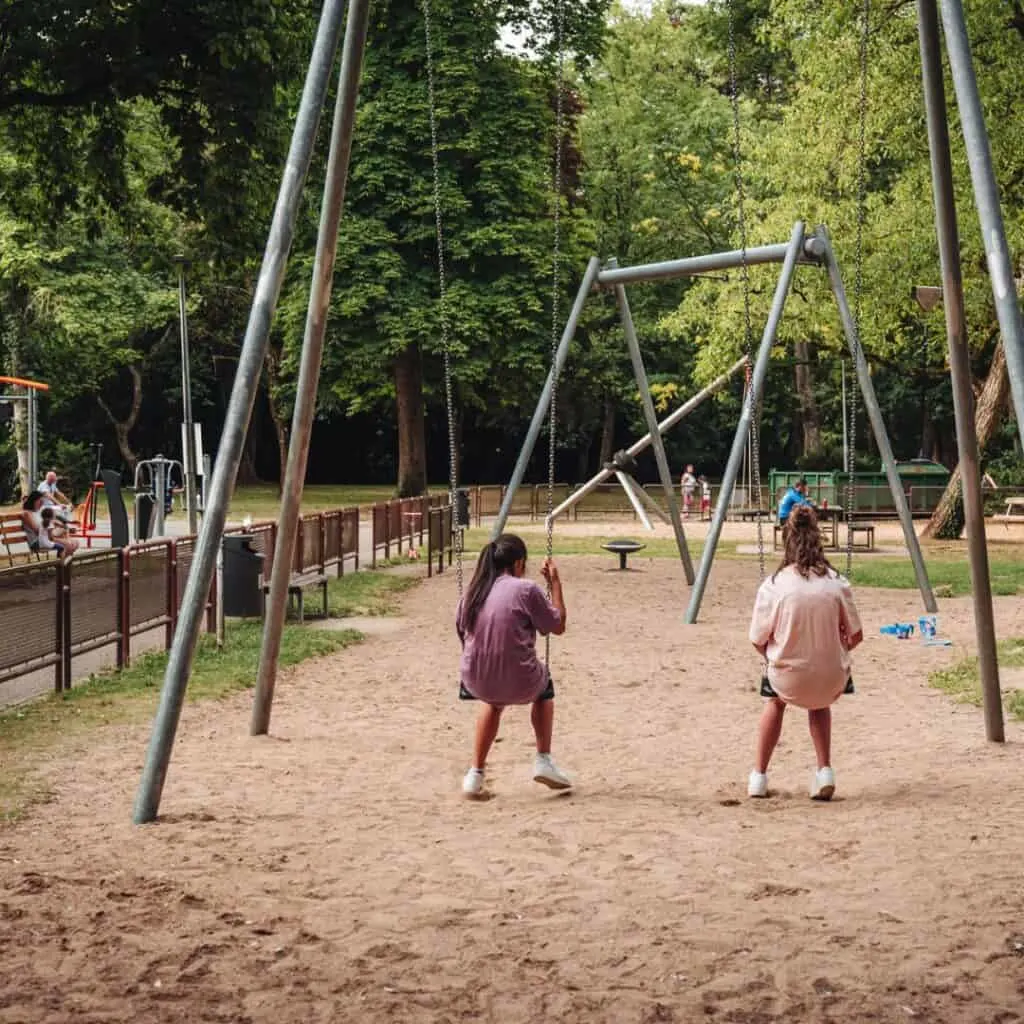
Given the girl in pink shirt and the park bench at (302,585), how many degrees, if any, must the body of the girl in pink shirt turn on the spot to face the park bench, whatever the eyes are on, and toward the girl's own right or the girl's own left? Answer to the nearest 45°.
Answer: approximately 45° to the girl's own left

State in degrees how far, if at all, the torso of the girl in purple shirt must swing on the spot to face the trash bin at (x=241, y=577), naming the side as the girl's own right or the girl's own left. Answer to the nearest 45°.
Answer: approximately 45° to the girl's own left

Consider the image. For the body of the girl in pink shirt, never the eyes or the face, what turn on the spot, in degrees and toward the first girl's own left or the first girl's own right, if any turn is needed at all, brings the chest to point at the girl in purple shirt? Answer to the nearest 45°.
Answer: approximately 90° to the first girl's own left

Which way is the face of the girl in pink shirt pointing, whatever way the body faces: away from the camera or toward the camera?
away from the camera

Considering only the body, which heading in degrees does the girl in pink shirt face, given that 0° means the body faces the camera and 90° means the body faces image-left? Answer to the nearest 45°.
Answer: approximately 180°

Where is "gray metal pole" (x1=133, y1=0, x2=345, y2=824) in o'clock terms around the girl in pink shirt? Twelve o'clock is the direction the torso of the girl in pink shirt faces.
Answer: The gray metal pole is roughly at 9 o'clock from the girl in pink shirt.

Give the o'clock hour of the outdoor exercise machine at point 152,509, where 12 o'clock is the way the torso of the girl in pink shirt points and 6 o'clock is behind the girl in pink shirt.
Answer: The outdoor exercise machine is roughly at 11 o'clock from the girl in pink shirt.

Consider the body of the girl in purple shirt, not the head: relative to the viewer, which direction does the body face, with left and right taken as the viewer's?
facing away from the viewer and to the right of the viewer

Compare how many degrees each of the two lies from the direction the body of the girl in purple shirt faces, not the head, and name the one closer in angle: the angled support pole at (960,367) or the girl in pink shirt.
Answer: the angled support pole
